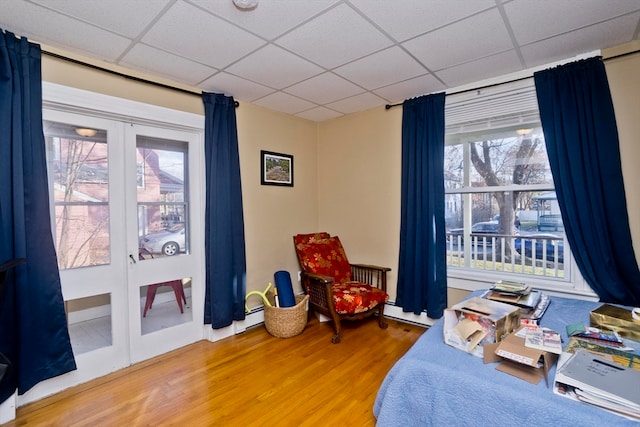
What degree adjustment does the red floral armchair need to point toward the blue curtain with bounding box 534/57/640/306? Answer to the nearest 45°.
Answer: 0° — it already faces it

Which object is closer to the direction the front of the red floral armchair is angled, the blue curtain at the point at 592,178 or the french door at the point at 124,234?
the blue curtain

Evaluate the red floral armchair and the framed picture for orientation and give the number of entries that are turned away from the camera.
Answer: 0

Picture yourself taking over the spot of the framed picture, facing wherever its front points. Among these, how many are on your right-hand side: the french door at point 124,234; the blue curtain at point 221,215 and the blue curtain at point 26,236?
3

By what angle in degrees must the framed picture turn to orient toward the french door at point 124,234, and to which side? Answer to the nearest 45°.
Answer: approximately 90° to its right

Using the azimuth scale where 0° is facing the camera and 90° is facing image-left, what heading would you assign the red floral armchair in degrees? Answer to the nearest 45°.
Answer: approximately 315°
